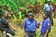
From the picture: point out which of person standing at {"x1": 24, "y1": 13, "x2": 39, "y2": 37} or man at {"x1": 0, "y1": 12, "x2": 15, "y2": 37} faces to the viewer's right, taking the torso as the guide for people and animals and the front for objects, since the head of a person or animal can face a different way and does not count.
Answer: the man

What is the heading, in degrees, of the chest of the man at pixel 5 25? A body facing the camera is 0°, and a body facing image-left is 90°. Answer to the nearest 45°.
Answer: approximately 270°

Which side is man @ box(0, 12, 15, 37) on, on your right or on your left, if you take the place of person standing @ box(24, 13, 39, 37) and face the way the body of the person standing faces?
on your right

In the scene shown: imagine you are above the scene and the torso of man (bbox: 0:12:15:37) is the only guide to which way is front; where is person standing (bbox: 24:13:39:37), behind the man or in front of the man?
in front

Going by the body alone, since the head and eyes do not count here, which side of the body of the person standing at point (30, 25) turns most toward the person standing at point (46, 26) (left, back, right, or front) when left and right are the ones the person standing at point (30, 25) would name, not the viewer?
left

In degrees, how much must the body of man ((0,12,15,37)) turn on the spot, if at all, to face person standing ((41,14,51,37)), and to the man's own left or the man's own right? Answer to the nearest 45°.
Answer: approximately 45° to the man's own right
